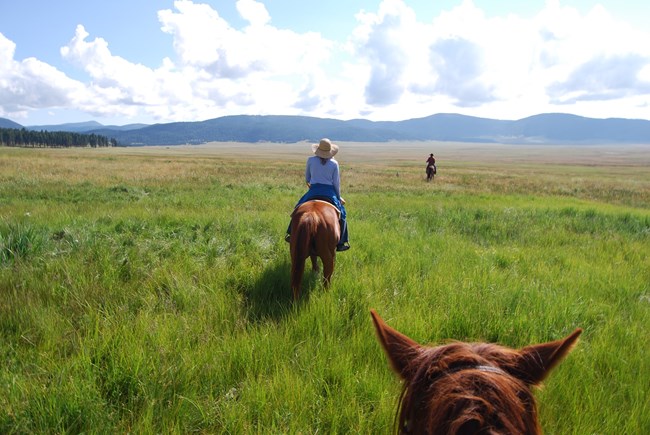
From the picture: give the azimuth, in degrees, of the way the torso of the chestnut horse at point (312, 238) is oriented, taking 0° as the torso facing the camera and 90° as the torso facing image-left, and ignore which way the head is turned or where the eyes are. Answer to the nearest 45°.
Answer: approximately 180°

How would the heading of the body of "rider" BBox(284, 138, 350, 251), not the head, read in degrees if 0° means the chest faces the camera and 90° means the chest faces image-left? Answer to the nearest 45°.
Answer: approximately 180°
